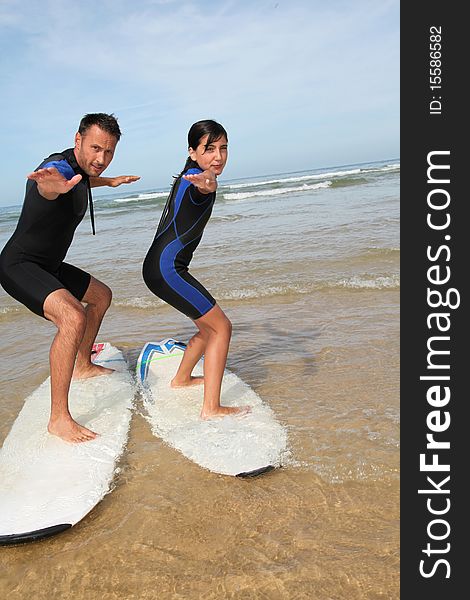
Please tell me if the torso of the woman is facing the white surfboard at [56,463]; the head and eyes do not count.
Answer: no

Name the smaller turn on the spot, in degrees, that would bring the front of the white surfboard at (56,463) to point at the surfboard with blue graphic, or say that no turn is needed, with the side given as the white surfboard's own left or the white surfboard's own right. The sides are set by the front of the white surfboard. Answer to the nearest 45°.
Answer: approximately 135° to the white surfboard's own left

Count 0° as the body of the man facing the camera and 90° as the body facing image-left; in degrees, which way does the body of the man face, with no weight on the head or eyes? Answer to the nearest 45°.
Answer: approximately 315°

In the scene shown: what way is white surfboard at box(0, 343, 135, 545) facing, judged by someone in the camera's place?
facing the viewer and to the left of the viewer
